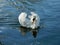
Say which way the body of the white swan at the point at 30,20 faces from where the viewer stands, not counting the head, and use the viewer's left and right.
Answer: facing the viewer and to the right of the viewer
